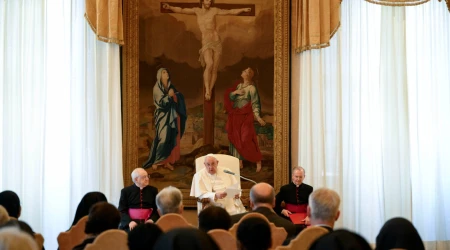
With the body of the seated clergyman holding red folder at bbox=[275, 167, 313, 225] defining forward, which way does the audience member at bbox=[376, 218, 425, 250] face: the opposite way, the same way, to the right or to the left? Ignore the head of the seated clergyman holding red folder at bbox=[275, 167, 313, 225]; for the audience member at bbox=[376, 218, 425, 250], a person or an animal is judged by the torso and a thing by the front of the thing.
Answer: the opposite way

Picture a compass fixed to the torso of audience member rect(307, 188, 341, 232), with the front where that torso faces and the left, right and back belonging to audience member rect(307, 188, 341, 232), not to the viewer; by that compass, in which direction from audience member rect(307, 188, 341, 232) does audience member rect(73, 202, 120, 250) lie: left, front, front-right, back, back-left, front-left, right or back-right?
left

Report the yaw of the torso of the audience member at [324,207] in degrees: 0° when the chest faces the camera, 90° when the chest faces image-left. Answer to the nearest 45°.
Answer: approximately 180°

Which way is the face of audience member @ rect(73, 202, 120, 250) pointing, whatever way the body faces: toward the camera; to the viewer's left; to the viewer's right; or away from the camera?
away from the camera

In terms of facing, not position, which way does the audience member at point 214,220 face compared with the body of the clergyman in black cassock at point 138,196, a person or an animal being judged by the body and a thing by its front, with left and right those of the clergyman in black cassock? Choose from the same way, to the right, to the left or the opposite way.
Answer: the opposite way

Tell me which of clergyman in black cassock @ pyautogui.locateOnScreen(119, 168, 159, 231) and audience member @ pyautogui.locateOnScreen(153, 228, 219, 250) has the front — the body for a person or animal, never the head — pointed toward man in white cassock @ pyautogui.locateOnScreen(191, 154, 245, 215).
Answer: the audience member

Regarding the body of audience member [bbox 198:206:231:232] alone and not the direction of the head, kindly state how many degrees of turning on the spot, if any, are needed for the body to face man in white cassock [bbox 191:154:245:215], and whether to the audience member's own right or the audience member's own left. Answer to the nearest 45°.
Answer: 0° — they already face them

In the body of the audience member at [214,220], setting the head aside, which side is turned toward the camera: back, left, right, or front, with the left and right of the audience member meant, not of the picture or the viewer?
back

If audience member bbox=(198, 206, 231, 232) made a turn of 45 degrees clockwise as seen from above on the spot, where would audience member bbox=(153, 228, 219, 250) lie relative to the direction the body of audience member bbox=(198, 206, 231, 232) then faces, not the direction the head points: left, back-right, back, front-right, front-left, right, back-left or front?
back-right

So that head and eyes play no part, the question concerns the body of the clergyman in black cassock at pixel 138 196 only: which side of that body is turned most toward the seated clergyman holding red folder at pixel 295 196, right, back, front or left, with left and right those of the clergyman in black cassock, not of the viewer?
left

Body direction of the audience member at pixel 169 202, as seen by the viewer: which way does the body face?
away from the camera

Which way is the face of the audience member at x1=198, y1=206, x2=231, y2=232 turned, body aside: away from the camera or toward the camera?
away from the camera

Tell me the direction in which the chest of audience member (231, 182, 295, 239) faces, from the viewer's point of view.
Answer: away from the camera

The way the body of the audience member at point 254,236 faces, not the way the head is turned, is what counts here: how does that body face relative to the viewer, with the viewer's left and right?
facing away from the viewer

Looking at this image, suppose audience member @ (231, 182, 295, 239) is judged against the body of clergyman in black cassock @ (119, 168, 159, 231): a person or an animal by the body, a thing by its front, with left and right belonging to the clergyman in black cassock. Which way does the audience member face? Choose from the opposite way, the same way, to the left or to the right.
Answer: the opposite way

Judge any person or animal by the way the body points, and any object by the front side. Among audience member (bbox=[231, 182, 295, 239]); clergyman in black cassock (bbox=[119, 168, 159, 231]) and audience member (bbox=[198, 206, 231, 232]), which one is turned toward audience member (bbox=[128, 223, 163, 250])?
the clergyman in black cassock

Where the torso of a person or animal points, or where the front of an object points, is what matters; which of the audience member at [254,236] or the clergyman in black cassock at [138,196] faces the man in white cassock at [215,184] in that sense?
the audience member
